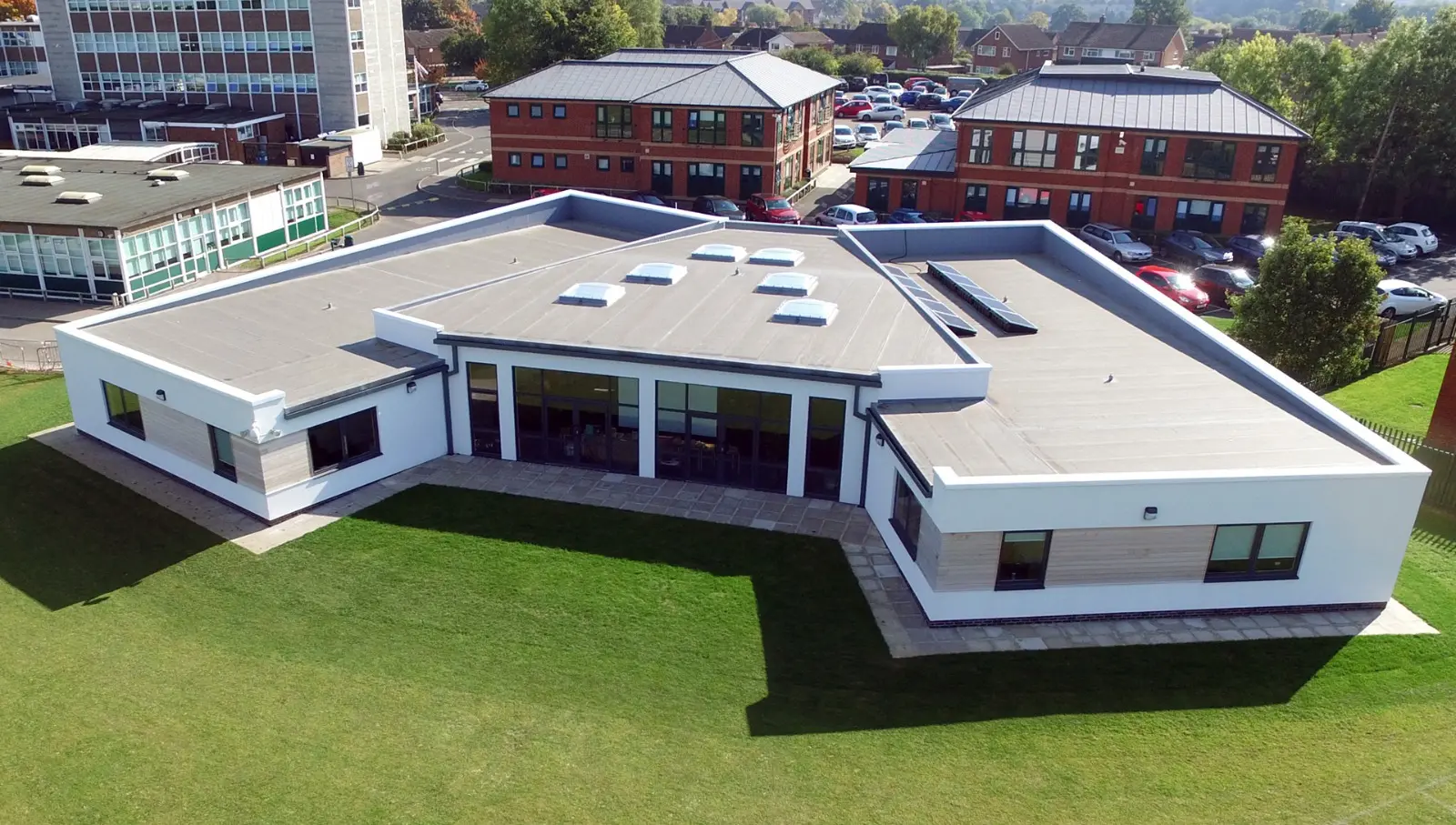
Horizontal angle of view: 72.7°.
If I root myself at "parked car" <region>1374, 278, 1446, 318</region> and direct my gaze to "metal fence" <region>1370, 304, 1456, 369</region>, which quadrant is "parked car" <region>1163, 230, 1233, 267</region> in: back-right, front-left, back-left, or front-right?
back-right

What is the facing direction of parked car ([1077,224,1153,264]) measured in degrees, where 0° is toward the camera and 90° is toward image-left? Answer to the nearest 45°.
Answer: approximately 315°

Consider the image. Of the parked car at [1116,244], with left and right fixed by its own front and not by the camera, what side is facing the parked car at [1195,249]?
left

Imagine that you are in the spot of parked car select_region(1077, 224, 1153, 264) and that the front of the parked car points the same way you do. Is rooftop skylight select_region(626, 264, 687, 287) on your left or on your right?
on your right

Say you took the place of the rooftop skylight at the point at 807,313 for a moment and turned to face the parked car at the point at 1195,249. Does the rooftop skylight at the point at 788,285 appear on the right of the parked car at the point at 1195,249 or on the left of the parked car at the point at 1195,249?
left

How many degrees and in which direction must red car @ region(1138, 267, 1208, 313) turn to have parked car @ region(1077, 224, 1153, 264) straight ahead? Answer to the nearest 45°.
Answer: approximately 180°

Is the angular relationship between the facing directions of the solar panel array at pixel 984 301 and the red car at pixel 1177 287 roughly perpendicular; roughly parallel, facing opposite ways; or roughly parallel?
roughly perpendicular

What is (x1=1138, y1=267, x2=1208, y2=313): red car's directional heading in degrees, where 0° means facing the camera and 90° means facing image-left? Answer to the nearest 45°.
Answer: approximately 315°
